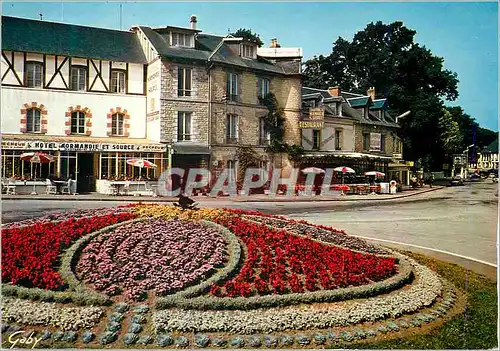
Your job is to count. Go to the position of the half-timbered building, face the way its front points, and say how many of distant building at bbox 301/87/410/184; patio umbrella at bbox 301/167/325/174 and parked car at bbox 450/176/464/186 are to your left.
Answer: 3

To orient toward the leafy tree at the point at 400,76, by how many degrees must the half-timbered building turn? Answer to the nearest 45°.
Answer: approximately 90° to its left

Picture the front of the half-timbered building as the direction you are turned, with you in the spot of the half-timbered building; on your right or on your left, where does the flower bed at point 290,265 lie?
on your left

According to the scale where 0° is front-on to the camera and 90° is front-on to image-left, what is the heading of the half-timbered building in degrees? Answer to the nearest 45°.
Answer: approximately 0°

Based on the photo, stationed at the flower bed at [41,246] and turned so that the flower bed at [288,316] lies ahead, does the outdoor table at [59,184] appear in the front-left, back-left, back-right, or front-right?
back-left

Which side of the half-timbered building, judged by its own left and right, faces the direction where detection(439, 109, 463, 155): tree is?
left

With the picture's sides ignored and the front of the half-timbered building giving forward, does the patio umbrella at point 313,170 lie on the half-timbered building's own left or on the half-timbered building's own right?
on the half-timbered building's own left
